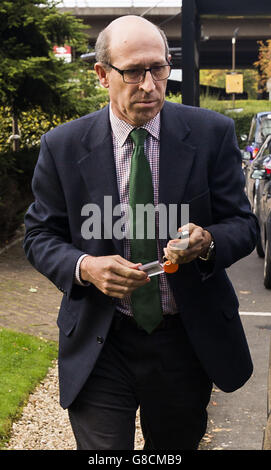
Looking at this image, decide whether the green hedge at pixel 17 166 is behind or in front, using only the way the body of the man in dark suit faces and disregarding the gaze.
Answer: behind

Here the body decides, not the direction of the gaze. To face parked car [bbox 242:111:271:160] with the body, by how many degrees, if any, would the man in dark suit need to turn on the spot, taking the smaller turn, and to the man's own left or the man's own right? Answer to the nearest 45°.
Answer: approximately 180°

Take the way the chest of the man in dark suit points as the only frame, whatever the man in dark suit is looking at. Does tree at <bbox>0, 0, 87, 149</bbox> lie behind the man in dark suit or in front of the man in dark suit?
behind

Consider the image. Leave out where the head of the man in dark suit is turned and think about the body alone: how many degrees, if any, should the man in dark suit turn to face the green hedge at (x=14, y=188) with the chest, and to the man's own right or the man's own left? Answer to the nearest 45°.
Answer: approximately 180°

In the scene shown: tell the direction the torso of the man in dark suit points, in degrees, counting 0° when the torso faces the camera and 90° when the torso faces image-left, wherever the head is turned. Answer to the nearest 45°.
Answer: approximately 0°
